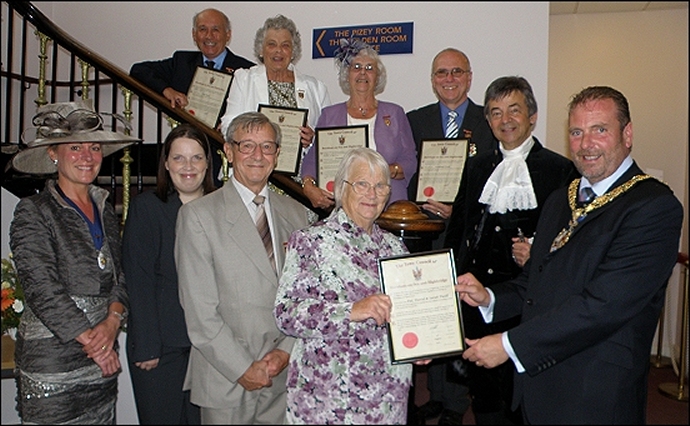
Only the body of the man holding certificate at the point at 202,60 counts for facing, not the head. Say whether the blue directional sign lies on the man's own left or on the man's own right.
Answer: on the man's own left

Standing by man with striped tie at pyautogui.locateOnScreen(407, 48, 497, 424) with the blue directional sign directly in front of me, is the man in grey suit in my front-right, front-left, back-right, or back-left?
back-left

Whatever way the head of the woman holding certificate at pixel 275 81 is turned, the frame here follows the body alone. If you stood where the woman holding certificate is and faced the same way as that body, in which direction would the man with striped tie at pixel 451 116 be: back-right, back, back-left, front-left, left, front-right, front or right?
left

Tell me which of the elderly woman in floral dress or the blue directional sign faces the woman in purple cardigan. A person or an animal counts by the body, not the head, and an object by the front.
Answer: the blue directional sign

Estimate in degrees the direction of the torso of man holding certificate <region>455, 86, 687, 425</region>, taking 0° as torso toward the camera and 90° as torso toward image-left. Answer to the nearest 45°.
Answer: approximately 45°

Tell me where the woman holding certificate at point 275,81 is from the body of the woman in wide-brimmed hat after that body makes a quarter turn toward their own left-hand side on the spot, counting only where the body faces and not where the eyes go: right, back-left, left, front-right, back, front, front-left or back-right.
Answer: front

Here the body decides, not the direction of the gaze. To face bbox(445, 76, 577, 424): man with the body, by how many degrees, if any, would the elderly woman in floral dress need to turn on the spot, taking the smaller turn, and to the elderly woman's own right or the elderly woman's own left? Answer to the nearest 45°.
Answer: approximately 90° to the elderly woman's own left
